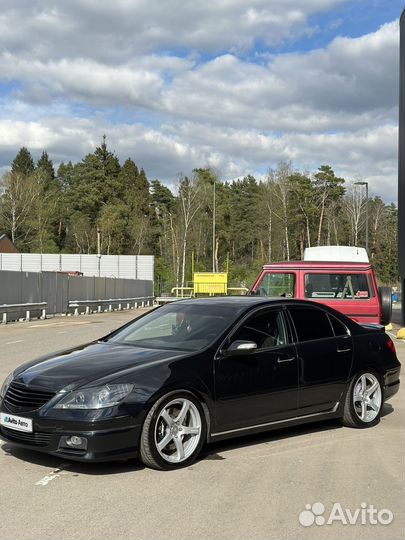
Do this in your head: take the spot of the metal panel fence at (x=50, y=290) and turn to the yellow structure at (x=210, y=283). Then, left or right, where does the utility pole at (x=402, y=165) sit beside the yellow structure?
right

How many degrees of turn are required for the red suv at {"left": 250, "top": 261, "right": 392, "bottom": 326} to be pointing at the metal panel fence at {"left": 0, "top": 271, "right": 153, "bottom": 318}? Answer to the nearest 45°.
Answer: approximately 45° to its right

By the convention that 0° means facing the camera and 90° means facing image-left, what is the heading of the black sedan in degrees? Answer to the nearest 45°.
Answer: approximately 45°

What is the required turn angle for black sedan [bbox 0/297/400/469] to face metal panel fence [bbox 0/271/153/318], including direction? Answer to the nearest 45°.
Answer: approximately 135° to its right

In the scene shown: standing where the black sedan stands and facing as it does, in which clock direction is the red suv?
The red suv is roughly at 5 o'clock from the black sedan.

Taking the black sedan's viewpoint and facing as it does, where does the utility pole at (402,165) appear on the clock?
The utility pole is roughly at 5 o'clock from the black sedan.

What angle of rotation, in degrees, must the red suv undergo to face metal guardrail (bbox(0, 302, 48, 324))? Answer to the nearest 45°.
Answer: approximately 45° to its right

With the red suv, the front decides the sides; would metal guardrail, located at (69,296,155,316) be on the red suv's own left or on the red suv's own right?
on the red suv's own right
